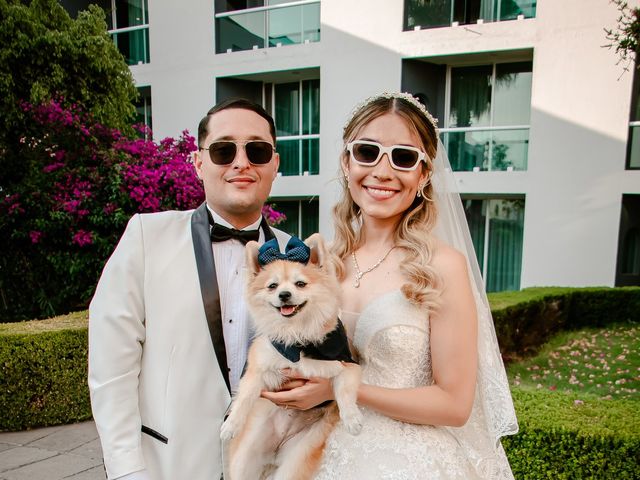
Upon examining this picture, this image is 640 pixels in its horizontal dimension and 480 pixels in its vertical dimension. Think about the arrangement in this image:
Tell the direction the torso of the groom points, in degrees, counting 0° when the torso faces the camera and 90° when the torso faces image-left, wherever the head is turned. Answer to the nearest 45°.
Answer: approximately 315°

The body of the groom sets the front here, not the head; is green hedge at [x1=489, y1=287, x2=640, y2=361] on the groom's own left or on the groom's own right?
on the groom's own left

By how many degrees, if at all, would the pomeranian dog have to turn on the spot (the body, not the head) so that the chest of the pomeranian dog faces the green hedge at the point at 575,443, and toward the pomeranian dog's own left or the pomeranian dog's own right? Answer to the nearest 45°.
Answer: approximately 135° to the pomeranian dog's own left

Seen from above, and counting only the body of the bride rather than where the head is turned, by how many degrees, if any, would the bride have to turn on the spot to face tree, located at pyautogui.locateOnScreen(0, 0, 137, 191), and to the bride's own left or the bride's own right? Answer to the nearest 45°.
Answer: approximately 90° to the bride's own right

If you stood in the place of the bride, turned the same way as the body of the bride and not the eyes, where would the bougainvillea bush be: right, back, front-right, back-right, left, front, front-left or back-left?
right

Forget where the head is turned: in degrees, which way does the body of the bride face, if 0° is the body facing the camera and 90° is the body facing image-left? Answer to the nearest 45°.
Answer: approximately 45°

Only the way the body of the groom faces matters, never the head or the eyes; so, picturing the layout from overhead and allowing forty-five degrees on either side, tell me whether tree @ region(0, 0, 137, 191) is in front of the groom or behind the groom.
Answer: behind

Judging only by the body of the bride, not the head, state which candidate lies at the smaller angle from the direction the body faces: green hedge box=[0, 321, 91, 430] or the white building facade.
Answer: the green hedge
